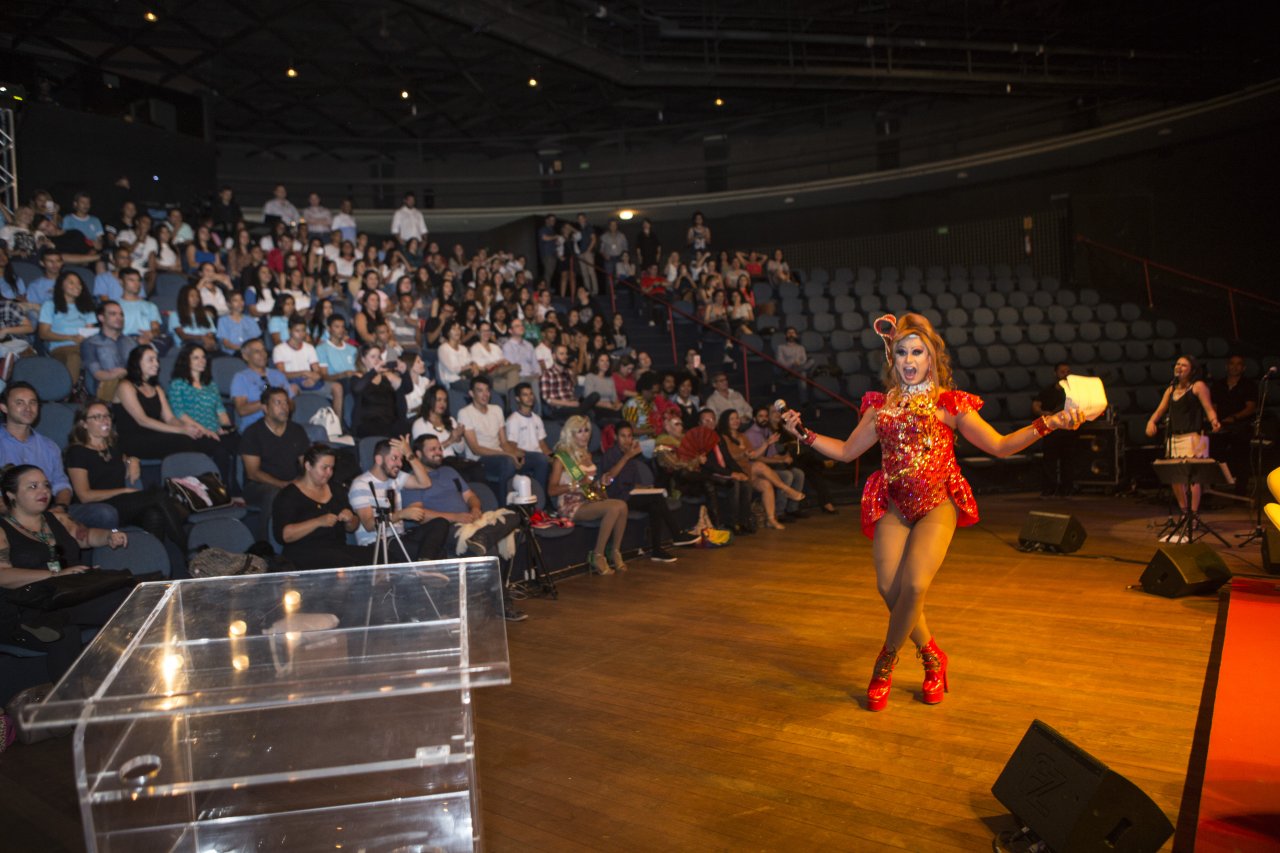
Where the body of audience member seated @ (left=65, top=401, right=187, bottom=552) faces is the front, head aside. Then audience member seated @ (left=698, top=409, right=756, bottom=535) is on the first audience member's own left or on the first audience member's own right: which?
on the first audience member's own left

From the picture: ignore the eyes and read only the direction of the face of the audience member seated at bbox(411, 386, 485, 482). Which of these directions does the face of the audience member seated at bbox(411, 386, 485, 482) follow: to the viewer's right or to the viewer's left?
to the viewer's right

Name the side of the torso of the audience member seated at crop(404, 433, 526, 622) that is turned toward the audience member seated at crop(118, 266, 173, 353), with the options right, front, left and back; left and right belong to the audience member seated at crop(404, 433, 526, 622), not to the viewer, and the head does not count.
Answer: back

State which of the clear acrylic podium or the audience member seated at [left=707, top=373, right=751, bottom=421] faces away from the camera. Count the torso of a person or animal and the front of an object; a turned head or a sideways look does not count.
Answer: the clear acrylic podium

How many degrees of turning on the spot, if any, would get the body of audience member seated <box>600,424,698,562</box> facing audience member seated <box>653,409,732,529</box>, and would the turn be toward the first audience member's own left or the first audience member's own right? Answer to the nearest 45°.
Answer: approximately 90° to the first audience member's own left

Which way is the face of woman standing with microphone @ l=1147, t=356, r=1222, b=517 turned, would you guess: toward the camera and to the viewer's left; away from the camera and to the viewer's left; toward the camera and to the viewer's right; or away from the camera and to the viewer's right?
toward the camera and to the viewer's left

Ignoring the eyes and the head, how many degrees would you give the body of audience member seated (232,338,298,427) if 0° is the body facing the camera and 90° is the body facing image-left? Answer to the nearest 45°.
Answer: approximately 315°

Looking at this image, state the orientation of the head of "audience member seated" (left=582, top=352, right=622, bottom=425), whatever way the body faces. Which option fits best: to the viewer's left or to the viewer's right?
to the viewer's right

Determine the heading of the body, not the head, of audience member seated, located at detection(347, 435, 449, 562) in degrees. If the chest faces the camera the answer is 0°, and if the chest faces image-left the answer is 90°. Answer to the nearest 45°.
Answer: approximately 315°

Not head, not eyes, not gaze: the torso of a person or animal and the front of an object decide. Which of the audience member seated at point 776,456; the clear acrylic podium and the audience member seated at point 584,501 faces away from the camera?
the clear acrylic podium

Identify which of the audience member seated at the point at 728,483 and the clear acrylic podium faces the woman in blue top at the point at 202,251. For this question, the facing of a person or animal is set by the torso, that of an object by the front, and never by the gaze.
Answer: the clear acrylic podium

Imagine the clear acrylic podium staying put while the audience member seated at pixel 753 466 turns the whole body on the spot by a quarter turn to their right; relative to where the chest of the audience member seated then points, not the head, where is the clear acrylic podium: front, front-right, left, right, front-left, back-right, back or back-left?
front-left

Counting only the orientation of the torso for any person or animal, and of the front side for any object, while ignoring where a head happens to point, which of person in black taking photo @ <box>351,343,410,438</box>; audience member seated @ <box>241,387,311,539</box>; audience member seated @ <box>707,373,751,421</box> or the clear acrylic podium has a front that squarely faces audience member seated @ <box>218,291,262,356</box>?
the clear acrylic podium
